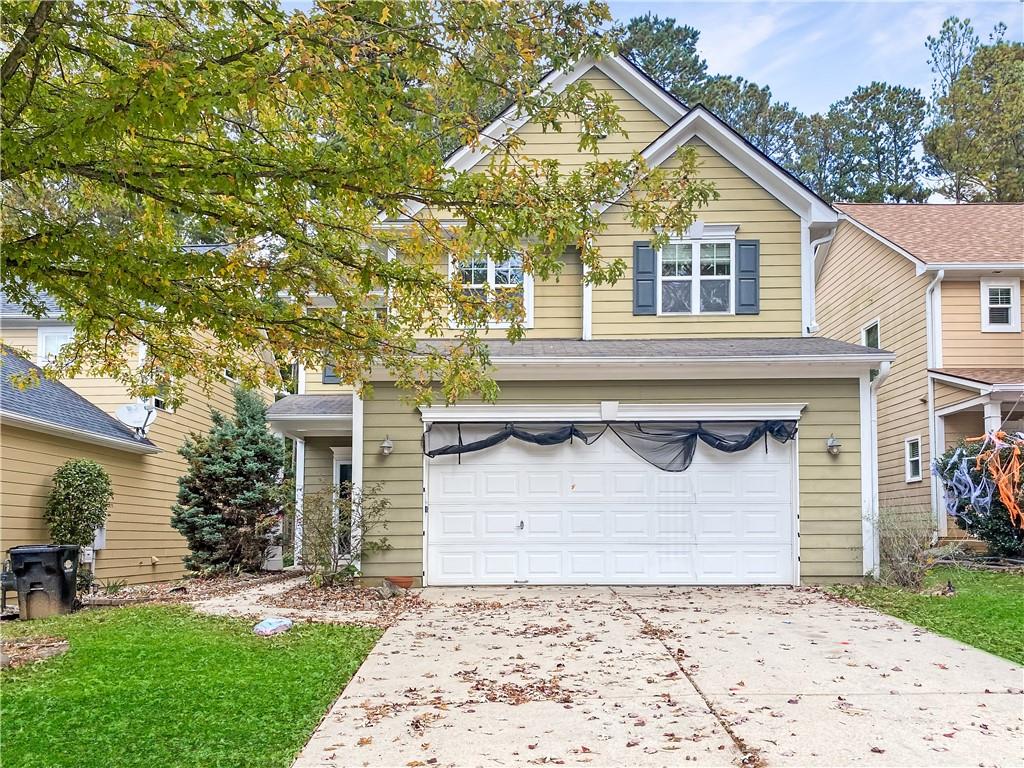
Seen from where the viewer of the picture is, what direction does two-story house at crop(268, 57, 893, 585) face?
facing the viewer

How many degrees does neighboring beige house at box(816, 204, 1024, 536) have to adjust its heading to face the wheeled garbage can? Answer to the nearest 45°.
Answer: approximately 45° to its right

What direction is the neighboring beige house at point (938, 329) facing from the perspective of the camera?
toward the camera

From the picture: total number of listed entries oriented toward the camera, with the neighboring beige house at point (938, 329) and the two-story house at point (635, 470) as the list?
2

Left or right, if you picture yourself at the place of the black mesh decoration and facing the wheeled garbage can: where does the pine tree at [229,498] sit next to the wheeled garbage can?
right

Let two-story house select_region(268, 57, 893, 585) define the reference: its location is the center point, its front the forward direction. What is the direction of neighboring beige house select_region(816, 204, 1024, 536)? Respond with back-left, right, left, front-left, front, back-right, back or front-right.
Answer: back-left

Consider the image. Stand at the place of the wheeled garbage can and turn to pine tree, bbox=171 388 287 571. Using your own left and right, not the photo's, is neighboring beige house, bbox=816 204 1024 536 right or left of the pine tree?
right

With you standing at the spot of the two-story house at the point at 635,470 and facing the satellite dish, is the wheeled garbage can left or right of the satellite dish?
left

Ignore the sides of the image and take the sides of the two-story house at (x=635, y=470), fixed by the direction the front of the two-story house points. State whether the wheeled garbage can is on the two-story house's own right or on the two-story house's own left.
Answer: on the two-story house's own right
